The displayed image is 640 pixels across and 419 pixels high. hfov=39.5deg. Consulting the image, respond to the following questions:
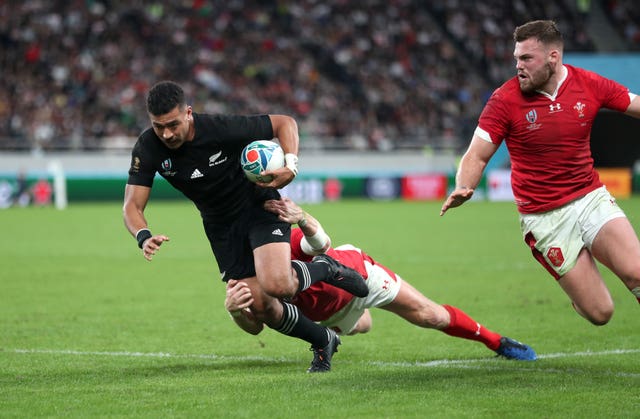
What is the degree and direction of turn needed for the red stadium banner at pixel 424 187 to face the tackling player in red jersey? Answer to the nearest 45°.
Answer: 0° — it already faces them

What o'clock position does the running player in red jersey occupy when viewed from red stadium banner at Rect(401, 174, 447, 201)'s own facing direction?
The running player in red jersey is roughly at 12 o'clock from the red stadium banner.

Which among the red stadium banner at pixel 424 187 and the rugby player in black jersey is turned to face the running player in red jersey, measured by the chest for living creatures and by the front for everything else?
the red stadium banner

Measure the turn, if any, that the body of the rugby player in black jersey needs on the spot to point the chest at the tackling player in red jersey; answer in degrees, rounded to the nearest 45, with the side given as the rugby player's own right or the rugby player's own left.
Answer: approximately 135° to the rugby player's own left

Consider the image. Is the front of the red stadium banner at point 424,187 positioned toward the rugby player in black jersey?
yes

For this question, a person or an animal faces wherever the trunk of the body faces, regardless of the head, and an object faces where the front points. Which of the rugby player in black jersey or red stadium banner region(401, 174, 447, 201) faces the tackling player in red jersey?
the red stadium banner

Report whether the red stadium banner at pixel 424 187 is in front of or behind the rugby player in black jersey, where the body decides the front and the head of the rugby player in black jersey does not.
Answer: behind

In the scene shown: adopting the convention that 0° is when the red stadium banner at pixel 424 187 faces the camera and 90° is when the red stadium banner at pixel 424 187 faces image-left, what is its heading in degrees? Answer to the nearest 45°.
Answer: approximately 0°
